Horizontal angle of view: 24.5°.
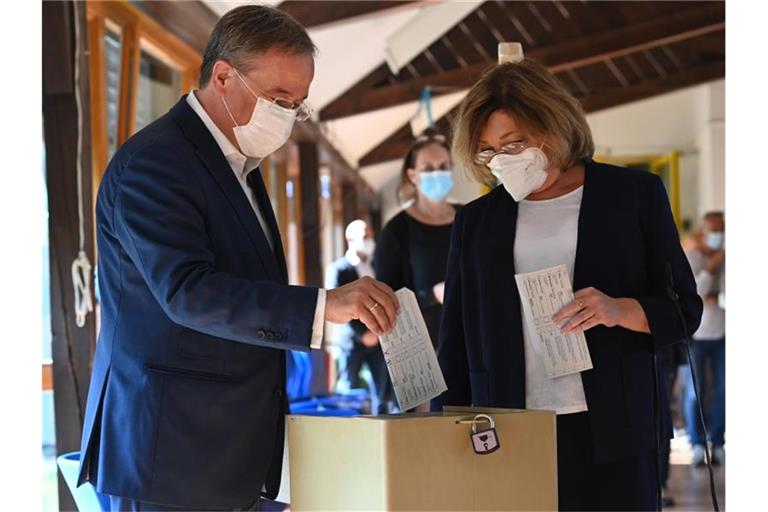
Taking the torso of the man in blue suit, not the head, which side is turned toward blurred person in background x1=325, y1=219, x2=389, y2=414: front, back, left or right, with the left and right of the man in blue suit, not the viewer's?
left

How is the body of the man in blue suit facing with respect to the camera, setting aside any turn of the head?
to the viewer's right

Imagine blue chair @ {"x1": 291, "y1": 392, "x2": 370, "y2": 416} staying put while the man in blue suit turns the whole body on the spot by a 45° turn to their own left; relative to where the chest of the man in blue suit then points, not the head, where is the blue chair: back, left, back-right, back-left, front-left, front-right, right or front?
front-left

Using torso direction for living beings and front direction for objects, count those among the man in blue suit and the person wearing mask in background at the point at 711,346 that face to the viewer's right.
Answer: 1

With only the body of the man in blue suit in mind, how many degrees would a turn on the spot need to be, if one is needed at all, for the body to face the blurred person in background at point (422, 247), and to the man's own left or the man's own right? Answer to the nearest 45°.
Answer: approximately 90° to the man's own left

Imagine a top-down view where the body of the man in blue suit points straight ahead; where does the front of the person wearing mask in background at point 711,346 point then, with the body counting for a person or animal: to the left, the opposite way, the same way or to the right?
to the right

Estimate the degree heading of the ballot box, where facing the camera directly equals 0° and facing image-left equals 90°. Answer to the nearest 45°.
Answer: approximately 315°
